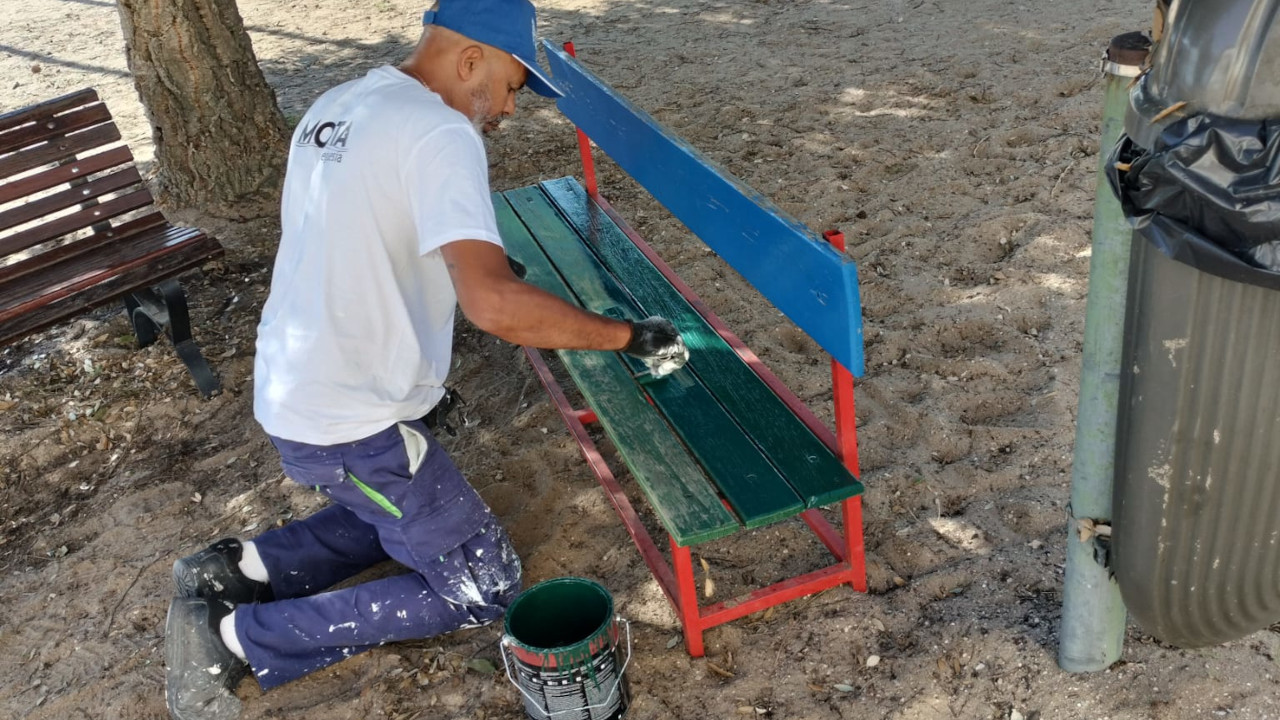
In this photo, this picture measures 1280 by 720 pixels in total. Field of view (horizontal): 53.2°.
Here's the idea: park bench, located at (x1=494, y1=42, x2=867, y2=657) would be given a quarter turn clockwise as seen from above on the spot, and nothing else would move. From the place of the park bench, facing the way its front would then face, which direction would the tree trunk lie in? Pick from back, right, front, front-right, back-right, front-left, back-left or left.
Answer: front

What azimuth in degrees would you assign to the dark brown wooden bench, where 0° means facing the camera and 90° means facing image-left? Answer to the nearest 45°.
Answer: approximately 315°

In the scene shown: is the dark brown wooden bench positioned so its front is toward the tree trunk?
no

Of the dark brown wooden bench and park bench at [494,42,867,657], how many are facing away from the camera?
0

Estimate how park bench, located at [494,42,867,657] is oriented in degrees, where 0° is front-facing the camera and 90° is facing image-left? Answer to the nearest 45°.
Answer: approximately 45°
